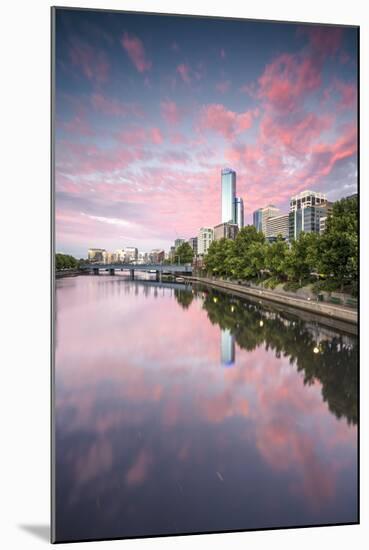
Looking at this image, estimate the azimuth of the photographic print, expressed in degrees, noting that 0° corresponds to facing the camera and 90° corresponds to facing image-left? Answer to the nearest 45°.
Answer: approximately 315°
